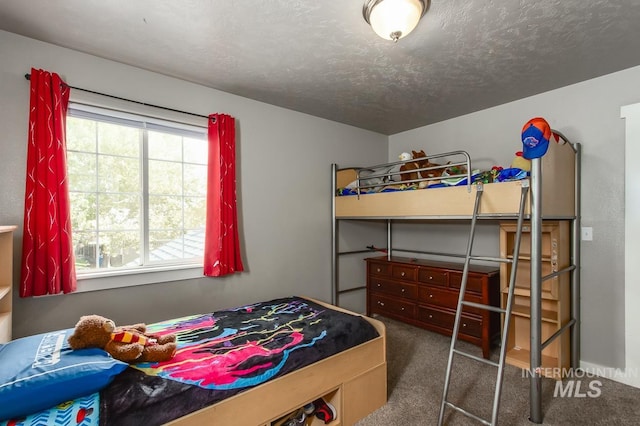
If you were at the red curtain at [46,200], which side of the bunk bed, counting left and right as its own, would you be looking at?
front

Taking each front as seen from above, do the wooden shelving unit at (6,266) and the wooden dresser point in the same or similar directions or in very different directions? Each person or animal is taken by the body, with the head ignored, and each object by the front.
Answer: very different directions

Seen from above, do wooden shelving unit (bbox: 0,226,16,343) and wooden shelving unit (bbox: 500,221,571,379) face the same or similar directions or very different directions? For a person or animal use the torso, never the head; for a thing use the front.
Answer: very different directions

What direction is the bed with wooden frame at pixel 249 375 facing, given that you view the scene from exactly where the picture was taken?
facing away from the viewer and to the right of the viewer

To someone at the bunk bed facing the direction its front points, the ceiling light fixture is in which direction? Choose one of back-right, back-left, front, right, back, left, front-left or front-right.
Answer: front

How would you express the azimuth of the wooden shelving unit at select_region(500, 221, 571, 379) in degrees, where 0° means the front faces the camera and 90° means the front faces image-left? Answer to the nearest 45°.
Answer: approximately 45°

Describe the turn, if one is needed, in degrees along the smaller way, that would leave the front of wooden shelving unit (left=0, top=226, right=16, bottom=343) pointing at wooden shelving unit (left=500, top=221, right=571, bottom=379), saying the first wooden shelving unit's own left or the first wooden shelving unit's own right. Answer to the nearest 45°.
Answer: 0° — it already faces it

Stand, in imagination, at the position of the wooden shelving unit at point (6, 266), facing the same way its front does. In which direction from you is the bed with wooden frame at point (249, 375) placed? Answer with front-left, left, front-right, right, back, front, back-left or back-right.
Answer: front

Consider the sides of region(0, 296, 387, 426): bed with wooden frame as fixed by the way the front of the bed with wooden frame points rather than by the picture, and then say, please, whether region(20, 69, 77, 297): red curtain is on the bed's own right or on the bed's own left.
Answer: on the bed's own left

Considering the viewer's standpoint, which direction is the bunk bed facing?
facing the viewer and to the left of the viewer

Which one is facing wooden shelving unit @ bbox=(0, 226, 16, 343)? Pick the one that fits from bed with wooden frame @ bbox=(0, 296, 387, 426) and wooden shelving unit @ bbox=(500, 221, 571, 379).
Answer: wooden shelving unit @ bbox=(500, 221, 571, 379)

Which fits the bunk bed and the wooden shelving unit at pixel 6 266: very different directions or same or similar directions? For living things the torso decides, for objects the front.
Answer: very different directions

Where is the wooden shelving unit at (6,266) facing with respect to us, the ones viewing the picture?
facing the viewer and to the right of the viewer

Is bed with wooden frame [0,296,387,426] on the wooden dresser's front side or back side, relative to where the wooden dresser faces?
on the front side

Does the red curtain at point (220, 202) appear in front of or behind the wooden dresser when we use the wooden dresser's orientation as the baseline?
in front

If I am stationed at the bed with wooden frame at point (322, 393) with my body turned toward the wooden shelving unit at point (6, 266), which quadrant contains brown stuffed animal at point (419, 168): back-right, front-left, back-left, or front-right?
back-right
